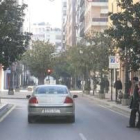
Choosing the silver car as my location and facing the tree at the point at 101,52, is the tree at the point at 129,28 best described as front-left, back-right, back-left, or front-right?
front-right

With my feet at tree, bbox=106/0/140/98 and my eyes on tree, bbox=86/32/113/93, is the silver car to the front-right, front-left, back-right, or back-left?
back-left

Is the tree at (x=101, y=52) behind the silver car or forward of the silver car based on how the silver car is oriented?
forward

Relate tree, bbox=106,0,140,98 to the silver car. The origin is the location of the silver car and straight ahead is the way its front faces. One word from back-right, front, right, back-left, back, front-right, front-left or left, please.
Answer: front-right

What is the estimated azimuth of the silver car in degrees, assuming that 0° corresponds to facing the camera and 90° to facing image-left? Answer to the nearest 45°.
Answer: approximately 180°
